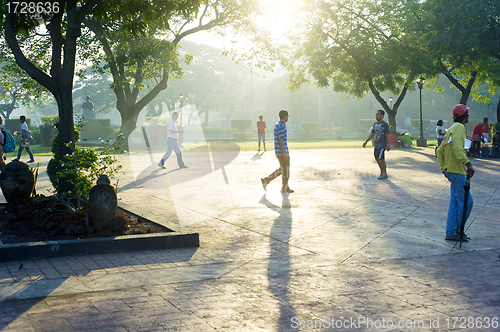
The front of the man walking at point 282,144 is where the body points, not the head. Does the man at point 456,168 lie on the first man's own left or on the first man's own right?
on the first man's own right

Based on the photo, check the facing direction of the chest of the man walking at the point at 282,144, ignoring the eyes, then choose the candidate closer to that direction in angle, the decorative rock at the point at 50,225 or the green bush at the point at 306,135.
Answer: the green bush

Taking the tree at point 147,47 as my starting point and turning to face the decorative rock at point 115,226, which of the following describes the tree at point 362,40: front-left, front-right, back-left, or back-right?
back-left
